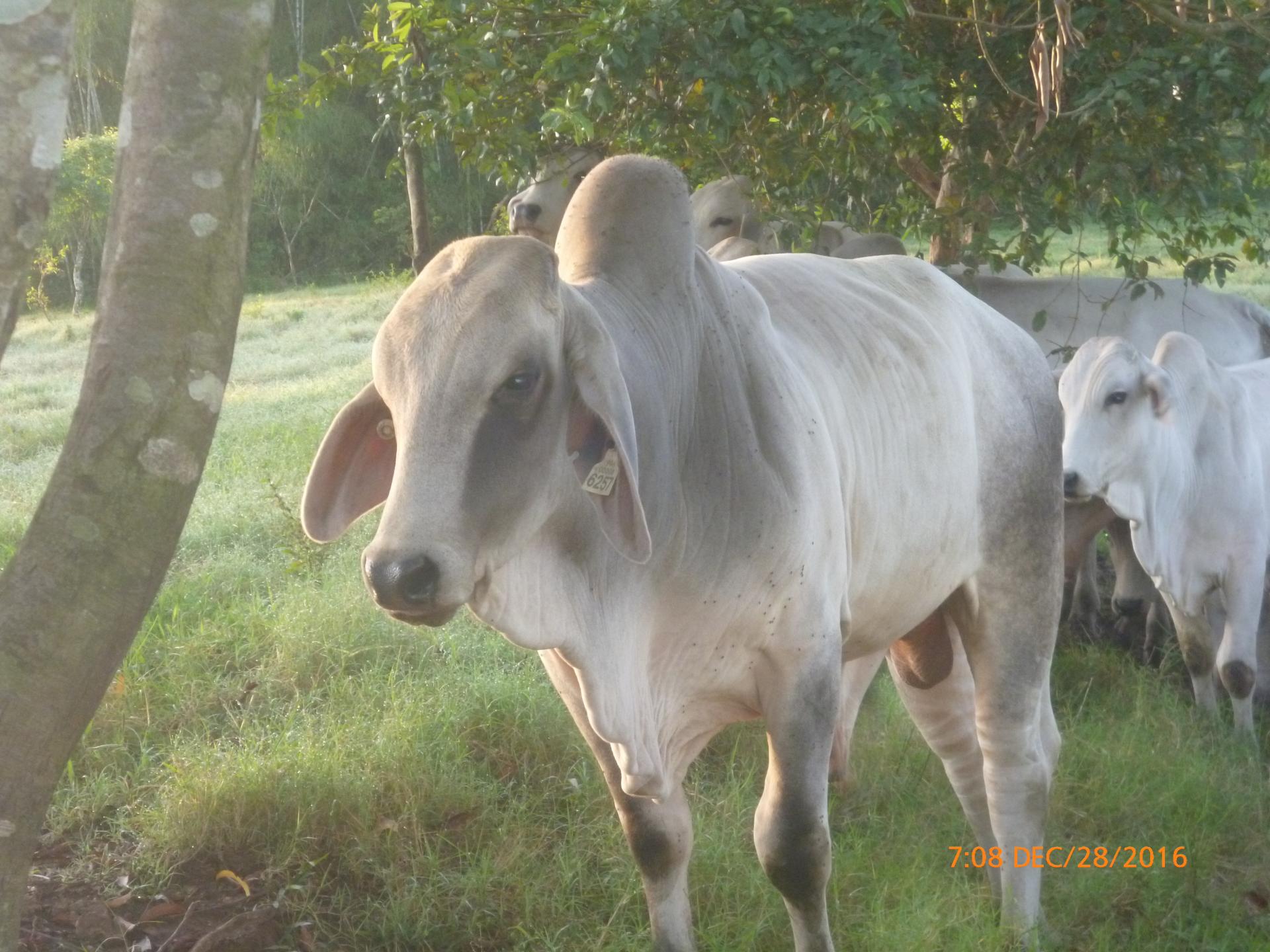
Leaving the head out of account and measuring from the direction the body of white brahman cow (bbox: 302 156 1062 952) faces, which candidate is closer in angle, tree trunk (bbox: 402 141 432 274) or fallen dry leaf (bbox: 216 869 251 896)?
the fallen dry leaf

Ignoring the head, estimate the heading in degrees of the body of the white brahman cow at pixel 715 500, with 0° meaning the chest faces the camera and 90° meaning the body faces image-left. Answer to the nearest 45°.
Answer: approximately 45°

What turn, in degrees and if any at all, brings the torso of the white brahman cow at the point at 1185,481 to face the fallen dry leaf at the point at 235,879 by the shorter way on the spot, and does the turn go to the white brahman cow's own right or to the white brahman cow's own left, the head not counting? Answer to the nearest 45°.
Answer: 0° — it already faces it

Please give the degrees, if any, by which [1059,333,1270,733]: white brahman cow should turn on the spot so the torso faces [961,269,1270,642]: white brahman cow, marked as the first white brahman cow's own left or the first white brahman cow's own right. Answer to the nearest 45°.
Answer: approximately 135° to the first white brahman cow's own right

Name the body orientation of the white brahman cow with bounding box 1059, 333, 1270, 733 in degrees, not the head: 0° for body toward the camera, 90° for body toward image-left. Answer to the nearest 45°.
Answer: approximately 45°
